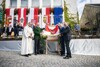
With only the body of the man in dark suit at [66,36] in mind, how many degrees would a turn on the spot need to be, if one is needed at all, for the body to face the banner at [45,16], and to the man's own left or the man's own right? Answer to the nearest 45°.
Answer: approximately 90° to the man's own right

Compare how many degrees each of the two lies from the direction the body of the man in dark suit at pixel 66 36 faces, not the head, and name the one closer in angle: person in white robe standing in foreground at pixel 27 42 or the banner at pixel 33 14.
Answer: the person in white robe standing in foreground

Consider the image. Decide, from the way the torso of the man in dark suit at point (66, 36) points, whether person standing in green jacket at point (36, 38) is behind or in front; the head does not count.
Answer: in front

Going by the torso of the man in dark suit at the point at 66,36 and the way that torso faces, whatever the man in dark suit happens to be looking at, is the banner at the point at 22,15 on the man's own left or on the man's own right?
on the man's own right

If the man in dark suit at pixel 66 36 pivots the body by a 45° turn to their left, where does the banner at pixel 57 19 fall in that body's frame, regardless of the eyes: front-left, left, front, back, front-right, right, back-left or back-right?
back-right

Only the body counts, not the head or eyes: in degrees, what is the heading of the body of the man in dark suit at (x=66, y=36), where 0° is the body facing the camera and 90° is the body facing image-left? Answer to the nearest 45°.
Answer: approximately 90°

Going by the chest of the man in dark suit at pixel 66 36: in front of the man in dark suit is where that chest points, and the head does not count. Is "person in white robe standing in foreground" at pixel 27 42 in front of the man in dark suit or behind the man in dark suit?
in front
